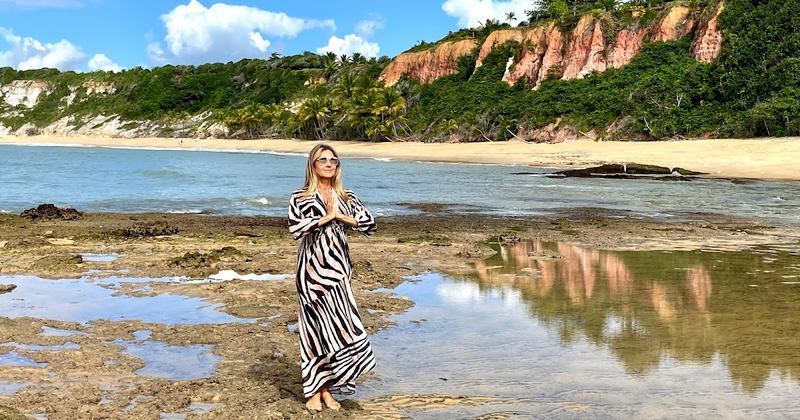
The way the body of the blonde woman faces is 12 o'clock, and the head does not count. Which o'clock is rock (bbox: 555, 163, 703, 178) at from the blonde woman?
The rock is roughly at 7 o'clock from the blonde woman.

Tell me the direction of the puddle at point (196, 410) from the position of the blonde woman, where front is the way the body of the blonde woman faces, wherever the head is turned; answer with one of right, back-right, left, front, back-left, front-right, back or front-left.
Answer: right

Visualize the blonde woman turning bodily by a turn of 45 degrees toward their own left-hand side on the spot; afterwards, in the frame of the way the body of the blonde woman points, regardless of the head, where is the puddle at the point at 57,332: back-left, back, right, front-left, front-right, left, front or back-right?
back

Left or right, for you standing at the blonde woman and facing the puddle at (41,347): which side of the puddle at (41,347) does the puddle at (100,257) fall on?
right

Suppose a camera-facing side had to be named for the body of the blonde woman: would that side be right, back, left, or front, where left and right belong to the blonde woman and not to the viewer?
front

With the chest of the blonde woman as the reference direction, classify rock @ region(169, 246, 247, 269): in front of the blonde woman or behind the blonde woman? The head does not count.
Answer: behind

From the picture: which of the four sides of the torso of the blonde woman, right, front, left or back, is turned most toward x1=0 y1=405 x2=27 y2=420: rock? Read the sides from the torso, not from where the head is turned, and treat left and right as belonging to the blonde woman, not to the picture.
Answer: right

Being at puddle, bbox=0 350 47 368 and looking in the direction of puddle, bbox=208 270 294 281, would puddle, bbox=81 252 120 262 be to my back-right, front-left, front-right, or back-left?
front-left

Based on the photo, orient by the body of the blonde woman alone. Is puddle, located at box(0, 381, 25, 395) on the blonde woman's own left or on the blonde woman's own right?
on the blonde woman's own right

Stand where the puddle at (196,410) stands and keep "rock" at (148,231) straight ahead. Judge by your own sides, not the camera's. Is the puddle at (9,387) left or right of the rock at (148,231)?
left

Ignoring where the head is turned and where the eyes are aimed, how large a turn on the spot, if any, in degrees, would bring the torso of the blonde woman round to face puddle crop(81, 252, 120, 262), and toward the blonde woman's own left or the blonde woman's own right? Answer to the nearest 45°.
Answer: approximately 135° to the blonde woman's own right

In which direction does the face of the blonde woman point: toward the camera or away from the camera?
toward the camera

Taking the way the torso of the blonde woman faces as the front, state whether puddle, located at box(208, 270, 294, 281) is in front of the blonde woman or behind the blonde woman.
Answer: behind

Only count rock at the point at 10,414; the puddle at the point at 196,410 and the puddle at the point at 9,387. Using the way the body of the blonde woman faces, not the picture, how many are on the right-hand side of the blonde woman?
3
